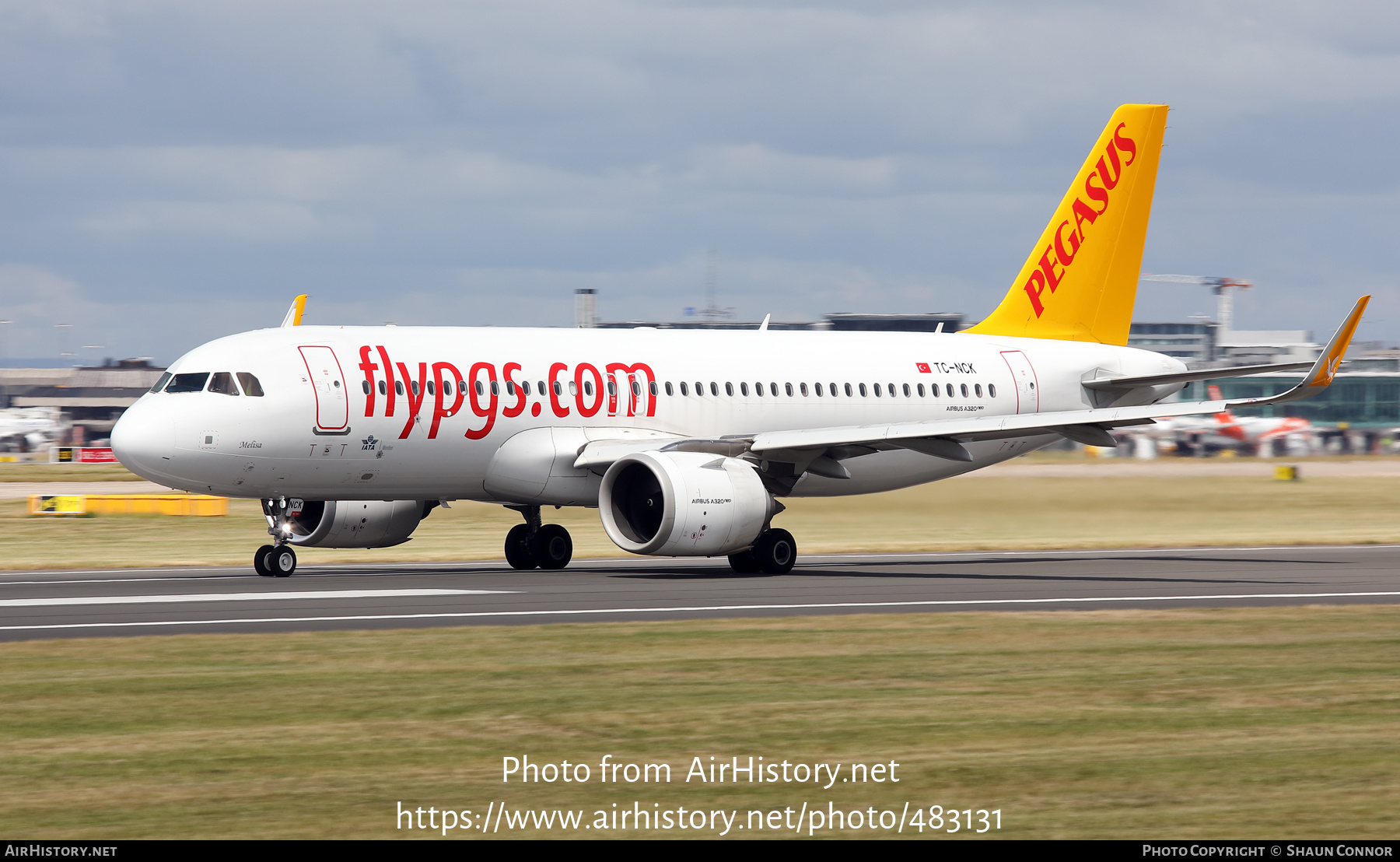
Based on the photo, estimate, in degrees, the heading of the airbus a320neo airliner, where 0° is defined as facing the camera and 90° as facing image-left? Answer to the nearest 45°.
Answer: approximately 45°
